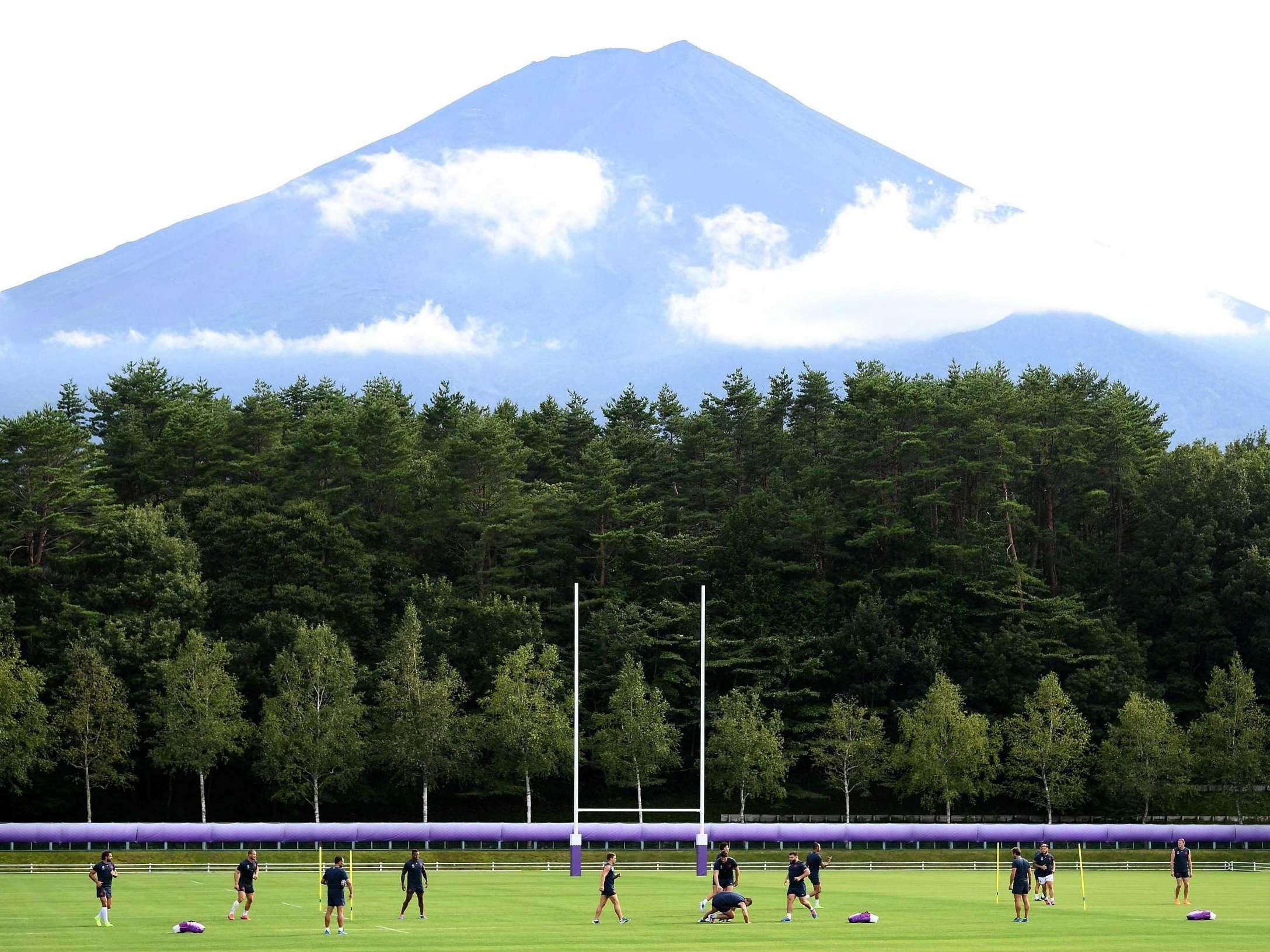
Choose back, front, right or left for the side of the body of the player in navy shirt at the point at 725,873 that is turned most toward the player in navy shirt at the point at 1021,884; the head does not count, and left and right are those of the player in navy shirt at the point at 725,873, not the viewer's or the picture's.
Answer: left

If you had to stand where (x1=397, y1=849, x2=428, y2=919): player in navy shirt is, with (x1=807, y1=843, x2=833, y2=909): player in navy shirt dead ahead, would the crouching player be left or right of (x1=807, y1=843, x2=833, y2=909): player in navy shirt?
right

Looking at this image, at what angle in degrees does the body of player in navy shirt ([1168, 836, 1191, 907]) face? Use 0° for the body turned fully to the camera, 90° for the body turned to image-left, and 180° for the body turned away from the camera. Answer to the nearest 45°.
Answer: approximately 0°

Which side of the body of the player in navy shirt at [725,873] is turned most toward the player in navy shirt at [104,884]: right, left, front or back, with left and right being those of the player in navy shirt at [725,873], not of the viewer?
right

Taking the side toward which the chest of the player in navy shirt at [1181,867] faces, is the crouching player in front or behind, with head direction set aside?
in front

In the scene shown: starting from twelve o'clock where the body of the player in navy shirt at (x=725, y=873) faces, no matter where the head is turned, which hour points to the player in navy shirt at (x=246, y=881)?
the player in navy shirt at (x=246, y=881) is roughly at 3 o'clock from the player in navy shirt at (x=725, y=873).

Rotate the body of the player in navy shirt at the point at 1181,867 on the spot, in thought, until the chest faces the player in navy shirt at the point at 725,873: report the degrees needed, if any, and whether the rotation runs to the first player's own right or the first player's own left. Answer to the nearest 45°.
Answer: approximately 45° to the first player's own right

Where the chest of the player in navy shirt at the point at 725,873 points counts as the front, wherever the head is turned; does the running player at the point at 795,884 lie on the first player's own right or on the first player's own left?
on the first player's own left

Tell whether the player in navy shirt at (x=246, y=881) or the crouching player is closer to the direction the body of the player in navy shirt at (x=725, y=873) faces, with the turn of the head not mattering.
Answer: the crouching player
